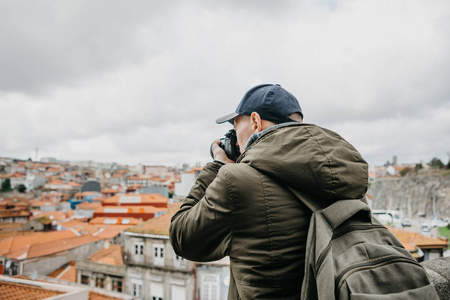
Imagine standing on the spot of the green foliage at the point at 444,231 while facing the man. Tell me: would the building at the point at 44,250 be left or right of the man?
right

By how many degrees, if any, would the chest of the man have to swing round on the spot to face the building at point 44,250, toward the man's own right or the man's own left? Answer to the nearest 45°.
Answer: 0° — they already face it

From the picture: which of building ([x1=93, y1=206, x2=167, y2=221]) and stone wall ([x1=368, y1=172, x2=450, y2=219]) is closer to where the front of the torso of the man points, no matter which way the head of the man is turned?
the building

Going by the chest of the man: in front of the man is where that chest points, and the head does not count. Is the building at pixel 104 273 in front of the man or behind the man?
in front

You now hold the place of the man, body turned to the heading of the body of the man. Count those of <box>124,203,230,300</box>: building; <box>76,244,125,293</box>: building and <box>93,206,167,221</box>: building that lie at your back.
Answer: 0

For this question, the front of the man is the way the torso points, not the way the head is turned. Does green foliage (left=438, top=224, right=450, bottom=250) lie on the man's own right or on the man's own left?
on the man's own right

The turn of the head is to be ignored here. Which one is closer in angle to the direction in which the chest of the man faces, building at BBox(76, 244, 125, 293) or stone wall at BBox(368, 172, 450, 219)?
the building

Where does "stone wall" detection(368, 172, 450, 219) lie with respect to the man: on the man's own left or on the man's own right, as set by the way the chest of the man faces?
on the man's own right

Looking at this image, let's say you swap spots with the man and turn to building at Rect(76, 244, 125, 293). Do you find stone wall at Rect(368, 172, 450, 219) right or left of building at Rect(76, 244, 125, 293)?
right

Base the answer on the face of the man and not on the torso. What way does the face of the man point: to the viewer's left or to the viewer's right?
to the viewer's left

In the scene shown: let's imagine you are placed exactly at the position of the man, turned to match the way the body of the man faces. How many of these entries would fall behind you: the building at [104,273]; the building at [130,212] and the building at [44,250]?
0

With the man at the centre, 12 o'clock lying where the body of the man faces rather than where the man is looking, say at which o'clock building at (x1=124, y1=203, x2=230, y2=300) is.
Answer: The building is roughly at 1 o'clock from the man.

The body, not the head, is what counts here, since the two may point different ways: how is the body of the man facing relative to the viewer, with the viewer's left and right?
facing away from the viewer and to the left of the viewer

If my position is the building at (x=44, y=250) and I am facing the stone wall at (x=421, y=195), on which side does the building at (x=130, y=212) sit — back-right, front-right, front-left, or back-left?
front-left
